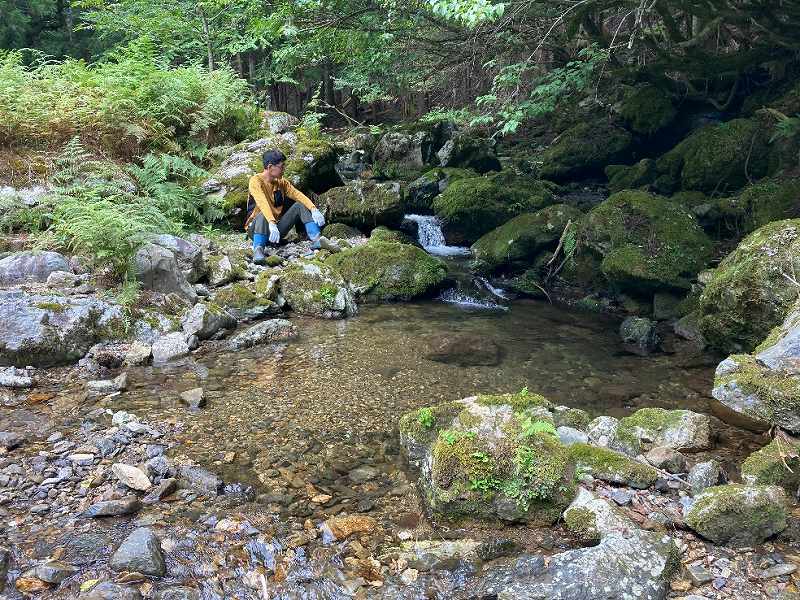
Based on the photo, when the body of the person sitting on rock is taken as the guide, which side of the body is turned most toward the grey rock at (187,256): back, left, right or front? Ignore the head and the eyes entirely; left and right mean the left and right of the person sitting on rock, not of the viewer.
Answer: right

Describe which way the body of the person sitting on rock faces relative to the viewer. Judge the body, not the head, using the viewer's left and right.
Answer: facing the viewer and to the right of the viewer

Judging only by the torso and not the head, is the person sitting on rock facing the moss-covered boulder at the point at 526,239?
no

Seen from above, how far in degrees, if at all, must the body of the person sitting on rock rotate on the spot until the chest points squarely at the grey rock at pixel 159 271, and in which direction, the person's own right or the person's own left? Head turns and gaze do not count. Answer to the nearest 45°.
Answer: approximately 90° to the person's own right

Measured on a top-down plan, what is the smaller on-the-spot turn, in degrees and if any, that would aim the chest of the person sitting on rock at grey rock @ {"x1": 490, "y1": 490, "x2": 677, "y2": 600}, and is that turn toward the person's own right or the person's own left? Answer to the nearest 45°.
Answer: approximately 45° to the person's own right

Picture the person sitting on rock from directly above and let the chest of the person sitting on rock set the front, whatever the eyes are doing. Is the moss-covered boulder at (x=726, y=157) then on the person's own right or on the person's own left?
on the person's own left

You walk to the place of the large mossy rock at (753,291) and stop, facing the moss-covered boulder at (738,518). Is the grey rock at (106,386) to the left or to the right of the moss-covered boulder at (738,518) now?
right

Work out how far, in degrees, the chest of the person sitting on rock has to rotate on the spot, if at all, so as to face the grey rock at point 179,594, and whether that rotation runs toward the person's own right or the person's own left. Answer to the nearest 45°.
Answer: approximately 45° to the person's own right

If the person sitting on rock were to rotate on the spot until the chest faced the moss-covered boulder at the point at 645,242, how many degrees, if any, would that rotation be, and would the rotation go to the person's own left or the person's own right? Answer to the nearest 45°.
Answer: approximately 45° to the person's own left

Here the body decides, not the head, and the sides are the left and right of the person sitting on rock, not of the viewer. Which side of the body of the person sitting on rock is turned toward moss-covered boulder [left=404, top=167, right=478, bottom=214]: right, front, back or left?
left

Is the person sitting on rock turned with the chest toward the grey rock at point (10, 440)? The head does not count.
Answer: no

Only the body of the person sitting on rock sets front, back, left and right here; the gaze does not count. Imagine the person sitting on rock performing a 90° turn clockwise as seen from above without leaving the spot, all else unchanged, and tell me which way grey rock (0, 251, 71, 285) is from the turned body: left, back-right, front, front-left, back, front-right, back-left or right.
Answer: front

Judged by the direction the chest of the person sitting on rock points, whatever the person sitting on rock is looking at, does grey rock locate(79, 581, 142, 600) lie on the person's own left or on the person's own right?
on the person's own right

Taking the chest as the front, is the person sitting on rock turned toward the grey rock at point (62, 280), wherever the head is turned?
no

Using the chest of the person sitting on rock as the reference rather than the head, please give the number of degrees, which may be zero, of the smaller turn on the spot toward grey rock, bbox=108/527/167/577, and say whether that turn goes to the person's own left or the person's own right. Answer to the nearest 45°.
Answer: approximately 45° to the person's own right
